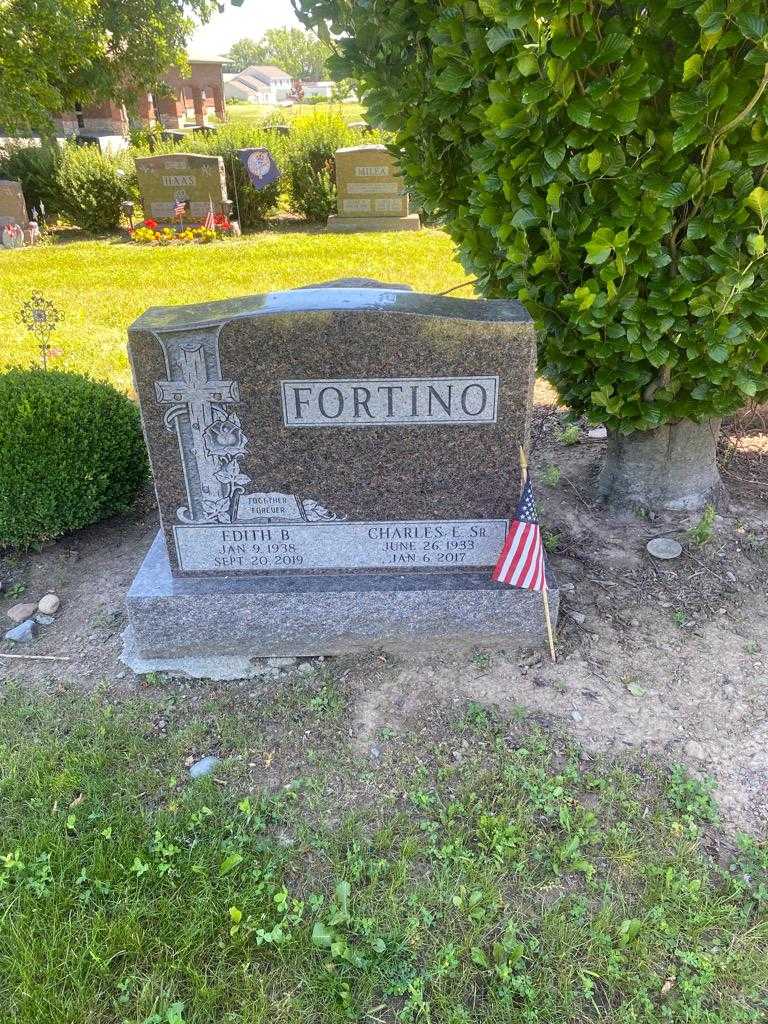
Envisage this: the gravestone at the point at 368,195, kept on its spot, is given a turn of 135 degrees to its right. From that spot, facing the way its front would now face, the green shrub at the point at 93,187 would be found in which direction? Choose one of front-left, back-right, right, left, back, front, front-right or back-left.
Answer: front-left

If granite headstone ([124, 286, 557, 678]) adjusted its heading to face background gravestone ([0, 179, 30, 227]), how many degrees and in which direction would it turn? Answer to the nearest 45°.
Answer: approximately 135° to its right

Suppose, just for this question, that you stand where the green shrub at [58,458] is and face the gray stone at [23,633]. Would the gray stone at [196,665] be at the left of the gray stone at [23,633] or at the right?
left

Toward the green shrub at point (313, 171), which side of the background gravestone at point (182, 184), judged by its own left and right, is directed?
left

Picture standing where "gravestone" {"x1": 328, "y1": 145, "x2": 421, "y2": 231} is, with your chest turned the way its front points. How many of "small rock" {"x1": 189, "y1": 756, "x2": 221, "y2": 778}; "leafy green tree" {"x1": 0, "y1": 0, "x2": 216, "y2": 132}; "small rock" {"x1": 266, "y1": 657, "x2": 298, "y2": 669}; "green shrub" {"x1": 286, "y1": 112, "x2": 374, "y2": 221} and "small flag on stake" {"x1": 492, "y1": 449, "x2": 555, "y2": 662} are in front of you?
3

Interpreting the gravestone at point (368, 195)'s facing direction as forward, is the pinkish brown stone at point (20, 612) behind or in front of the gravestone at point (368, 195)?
in front

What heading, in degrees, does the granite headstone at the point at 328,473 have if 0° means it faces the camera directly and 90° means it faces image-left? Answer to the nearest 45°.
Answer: approximately 0°

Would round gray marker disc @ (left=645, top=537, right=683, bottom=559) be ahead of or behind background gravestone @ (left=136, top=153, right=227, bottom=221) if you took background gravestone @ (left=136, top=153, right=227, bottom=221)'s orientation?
ahead

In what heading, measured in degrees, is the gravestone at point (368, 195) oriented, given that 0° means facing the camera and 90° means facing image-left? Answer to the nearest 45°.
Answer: approximately 0°

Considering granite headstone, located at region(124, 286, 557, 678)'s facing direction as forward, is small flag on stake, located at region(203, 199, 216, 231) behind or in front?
behind

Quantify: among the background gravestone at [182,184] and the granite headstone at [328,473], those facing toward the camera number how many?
2

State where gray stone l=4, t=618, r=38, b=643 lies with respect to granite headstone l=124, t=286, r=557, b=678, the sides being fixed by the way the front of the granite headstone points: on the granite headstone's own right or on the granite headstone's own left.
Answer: on the granite headstone's own right
